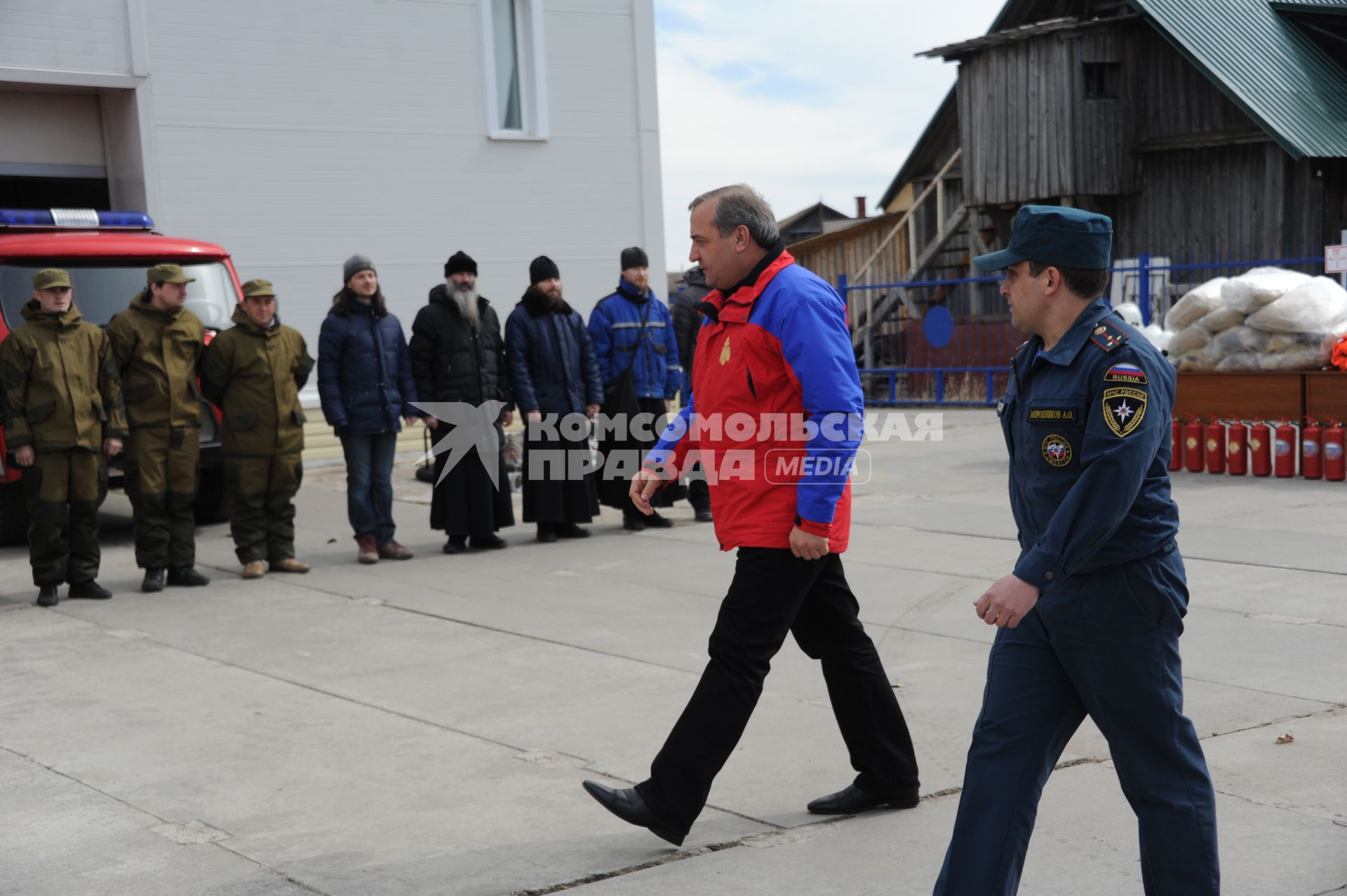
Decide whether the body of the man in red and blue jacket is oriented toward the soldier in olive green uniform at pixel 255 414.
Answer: no

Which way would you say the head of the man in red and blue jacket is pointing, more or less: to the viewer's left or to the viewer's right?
to the viewer's left

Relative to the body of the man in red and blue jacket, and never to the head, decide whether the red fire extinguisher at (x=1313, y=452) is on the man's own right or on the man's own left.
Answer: on the man's own right

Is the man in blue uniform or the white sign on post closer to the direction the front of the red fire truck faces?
the man in blue uniform

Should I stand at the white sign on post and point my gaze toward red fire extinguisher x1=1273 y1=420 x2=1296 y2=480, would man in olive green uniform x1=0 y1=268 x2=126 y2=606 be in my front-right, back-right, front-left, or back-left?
front-right

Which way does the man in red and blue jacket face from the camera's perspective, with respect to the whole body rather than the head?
to the viewer's left

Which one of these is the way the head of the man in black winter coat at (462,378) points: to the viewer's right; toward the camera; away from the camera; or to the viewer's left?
toward the camera

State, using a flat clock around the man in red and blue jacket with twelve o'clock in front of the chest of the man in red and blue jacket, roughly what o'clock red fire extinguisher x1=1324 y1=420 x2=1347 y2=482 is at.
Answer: The red fire extinguisher is roughly at 4 o'clock from the man in red and blue jacket.

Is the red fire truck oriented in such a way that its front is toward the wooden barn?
no

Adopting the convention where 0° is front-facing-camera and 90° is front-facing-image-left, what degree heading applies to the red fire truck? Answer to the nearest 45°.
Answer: approximately 0°

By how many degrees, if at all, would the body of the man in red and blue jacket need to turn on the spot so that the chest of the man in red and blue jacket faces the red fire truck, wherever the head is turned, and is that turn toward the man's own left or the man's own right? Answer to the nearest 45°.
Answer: approximately 45° to the man's own right

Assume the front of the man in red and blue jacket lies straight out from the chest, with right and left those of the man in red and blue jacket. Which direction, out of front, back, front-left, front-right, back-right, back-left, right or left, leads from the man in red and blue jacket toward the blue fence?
right

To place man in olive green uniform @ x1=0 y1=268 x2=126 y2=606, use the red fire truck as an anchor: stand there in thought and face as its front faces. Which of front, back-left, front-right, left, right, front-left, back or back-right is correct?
front

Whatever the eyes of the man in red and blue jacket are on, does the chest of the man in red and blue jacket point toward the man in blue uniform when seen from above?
no

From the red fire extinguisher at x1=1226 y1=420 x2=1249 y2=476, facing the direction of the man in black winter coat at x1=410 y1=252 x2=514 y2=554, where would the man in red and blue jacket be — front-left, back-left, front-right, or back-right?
front-left

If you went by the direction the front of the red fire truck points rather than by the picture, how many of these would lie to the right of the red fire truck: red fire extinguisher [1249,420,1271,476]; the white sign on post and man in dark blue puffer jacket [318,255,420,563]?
0
